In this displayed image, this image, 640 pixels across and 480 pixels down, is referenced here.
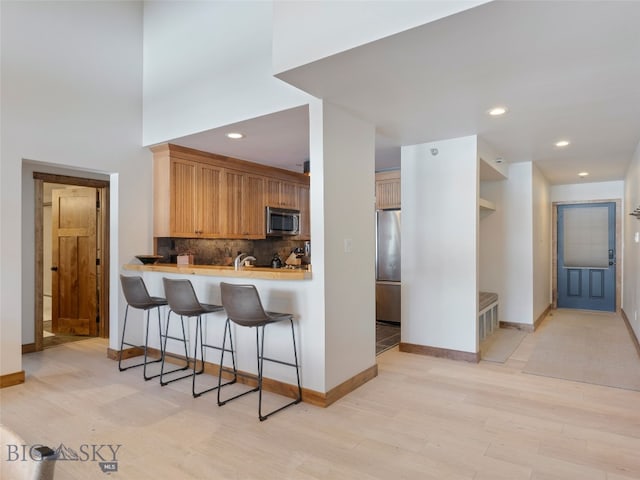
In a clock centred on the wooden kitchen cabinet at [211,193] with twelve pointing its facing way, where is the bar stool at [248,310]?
The bar stool is roughly at 1 o'clock from the wooden kitchen cabinet.

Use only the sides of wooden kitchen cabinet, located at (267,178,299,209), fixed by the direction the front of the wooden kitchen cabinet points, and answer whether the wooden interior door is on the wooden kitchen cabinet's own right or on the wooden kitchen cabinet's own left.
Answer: on the wooden kitchen cabinet's own right

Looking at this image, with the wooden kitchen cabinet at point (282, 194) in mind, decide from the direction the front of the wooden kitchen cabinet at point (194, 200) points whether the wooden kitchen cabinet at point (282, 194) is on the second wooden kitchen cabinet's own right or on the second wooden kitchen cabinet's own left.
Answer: on the second wooden kitchen cabinet's own left

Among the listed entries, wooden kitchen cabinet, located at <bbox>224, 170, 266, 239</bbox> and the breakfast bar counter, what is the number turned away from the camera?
0

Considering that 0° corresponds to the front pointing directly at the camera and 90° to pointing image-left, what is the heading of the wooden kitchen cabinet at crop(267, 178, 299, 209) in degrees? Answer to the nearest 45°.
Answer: approximately 315°

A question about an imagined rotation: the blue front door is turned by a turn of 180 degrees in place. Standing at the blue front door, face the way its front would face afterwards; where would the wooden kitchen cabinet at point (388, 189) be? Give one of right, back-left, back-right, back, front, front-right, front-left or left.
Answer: back-left

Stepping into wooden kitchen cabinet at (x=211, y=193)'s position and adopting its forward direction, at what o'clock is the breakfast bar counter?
The breakfast bar counter is roughly at 1 o'clock from the wooden kitchen cabinet.

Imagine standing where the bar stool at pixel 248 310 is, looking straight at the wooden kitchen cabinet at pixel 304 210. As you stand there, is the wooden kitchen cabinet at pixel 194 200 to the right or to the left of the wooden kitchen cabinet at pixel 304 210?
left

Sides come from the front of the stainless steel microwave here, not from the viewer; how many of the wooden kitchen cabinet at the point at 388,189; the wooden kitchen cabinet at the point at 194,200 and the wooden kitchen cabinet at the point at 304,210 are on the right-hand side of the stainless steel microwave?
1

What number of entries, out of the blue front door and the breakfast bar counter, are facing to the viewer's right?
0

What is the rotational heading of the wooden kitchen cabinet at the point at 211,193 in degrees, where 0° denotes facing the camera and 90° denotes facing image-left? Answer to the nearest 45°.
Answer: approximately 315°
